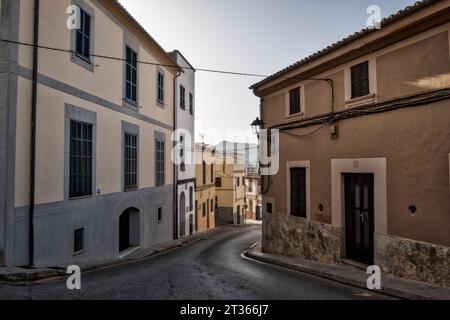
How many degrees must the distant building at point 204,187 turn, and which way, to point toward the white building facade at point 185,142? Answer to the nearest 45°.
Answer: approximately 45° to its right

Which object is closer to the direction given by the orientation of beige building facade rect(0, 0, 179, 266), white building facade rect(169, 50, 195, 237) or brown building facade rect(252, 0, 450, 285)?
the brown building facade

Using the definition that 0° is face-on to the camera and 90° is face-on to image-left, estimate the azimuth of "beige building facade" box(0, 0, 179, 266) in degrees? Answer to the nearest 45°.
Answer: approximately 315°

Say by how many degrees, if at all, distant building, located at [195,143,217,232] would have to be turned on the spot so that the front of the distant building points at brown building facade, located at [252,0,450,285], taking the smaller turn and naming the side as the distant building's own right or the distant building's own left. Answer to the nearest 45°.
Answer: approximately 45° to the distant building's own right

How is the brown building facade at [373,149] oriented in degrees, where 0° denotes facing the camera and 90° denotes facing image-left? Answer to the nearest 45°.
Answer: approximately 45°

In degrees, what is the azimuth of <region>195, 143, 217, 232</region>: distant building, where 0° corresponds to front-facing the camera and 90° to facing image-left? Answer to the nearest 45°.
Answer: approximately 315°

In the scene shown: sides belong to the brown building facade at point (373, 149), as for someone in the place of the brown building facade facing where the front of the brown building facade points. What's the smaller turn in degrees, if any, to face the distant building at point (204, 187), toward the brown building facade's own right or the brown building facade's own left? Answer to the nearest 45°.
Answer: approximately 90° to the brown building facade's own right
